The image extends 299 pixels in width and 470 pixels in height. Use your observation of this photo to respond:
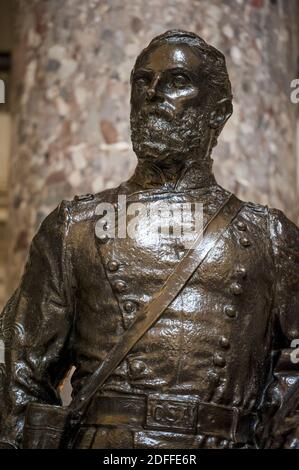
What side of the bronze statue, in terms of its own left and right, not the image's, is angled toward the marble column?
back

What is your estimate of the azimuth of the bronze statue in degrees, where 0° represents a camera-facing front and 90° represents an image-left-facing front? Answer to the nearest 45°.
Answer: approximately 0°
